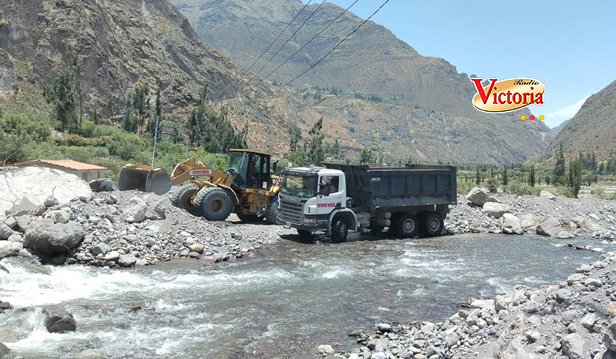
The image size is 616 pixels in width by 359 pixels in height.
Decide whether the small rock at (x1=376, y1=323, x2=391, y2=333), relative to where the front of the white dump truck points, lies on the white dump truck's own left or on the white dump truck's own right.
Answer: on the white dump truck's own left

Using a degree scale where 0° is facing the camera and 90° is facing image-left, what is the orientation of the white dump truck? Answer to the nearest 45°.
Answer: approximately 45°

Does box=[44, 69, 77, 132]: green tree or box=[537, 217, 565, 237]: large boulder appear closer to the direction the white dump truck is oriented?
the green tree

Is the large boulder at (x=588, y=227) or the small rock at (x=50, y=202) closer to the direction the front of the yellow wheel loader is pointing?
the small rock

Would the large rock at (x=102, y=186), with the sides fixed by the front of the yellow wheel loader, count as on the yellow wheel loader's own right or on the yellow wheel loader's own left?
on the yellow wheel loader's own right

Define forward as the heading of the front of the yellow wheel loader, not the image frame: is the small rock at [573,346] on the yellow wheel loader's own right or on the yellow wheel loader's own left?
on the yellow wheel loader's own left

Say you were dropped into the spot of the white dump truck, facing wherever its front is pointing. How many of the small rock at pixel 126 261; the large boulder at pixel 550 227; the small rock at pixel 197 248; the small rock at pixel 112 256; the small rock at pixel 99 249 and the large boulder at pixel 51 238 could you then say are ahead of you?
5

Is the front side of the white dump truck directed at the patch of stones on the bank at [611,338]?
no

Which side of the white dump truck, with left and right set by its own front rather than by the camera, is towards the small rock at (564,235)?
back

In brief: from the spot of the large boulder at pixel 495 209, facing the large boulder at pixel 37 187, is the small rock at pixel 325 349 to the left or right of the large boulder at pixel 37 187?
left

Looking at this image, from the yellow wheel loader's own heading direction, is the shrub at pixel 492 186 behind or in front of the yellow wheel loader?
behind

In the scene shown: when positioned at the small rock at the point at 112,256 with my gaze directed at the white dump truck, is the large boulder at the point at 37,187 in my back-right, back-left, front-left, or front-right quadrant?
back-left

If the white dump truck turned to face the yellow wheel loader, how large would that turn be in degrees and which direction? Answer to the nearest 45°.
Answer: approximately 45° to its right

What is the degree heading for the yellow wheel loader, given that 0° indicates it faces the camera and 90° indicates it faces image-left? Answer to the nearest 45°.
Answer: approximately 45°

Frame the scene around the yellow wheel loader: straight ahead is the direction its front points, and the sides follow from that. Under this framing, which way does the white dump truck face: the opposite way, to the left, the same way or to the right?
the same way

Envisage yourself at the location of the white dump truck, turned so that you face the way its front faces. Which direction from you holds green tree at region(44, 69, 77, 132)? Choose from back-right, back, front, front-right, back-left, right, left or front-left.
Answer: right

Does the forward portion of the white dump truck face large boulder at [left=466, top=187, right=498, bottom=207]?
no

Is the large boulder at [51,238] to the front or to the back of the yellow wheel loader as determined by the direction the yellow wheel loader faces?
to the front

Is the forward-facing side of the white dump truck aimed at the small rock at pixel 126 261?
yes

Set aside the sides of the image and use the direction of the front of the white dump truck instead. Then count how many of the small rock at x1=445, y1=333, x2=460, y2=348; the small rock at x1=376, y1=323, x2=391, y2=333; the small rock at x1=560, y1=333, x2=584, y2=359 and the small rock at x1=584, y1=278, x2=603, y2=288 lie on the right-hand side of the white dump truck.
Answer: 0

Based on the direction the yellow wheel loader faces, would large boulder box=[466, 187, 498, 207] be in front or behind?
behind

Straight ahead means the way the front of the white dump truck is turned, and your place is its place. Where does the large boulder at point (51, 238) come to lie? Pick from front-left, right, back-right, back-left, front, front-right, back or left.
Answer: front

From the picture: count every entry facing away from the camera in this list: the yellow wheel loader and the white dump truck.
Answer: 0
